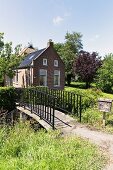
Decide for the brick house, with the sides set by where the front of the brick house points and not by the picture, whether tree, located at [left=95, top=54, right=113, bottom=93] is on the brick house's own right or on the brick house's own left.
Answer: on the brick house's own left

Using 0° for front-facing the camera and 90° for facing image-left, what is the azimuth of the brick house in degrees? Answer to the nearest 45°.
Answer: approximately 315°

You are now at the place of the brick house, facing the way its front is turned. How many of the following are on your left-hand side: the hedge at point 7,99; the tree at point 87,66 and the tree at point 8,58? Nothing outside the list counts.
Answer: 1

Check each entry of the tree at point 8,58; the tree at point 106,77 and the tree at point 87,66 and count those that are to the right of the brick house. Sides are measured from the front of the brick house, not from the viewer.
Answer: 1

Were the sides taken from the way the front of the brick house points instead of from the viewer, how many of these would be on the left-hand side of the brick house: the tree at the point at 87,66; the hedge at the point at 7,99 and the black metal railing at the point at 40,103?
1

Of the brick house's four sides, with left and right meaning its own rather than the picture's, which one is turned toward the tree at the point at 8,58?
right

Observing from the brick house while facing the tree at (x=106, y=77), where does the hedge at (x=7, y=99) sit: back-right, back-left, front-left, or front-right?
back-right

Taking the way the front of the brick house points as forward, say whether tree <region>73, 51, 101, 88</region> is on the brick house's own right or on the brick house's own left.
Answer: on the brick house's own left

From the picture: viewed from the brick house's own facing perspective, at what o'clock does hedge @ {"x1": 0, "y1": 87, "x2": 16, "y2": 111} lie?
The hedge is roughly at 2 o'clock from the brick house.

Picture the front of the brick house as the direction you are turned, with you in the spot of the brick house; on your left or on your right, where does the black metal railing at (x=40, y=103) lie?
on your right
